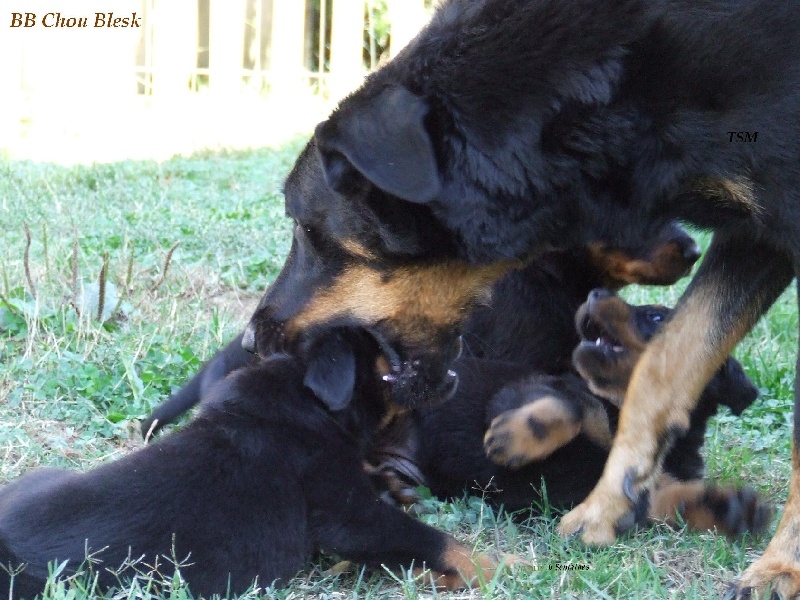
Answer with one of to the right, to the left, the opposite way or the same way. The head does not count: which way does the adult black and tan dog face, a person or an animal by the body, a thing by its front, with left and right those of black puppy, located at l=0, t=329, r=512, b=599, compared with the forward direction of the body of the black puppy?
the opposite way

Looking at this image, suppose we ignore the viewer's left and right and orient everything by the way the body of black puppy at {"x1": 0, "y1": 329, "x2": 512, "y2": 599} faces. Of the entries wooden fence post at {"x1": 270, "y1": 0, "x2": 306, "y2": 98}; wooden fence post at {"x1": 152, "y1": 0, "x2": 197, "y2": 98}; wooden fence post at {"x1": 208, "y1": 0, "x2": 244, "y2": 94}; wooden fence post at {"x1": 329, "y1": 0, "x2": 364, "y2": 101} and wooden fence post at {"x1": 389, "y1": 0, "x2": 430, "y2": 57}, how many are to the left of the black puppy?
5

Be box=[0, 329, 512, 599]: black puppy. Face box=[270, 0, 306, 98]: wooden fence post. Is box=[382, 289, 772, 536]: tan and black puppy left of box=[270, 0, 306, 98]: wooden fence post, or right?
right

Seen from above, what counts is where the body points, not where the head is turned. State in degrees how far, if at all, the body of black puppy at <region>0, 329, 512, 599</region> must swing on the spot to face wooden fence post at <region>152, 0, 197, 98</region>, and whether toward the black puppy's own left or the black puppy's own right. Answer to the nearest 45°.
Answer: approximately 90° to the black puppy's own left

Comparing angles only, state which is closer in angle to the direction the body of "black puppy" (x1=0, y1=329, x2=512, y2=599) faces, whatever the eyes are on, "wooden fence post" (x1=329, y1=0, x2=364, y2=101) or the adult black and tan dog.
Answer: the adult black and tan dog

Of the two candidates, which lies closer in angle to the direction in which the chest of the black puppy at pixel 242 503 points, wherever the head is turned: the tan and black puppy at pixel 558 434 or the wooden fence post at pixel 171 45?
the tan and black puppy

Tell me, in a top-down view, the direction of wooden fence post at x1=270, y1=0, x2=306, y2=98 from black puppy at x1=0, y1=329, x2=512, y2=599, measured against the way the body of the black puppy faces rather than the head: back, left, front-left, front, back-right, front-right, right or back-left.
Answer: left

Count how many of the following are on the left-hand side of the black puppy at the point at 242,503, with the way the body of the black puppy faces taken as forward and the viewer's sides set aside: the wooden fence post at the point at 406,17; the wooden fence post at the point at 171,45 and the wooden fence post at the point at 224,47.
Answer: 3

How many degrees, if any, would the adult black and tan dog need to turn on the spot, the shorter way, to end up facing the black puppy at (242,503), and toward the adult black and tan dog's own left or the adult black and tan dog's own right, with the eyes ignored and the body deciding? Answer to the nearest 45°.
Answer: approximately 45° to the adult black and tan dog's own left

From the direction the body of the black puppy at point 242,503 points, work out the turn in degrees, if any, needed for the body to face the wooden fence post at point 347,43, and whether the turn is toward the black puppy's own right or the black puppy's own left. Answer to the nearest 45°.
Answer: approximately 90° to the black puppy's own left

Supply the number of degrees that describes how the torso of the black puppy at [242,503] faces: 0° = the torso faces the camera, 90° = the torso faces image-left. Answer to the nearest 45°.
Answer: approximately 270°

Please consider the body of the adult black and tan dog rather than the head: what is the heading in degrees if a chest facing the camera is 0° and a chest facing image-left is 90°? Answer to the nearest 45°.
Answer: approximately 90°
